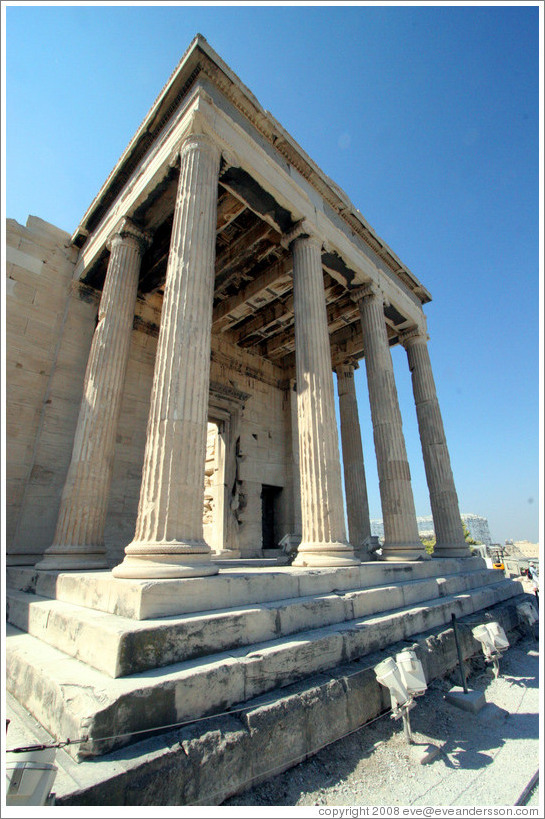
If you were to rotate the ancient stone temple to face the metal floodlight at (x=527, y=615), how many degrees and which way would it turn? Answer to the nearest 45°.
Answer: approximately 45° to its left

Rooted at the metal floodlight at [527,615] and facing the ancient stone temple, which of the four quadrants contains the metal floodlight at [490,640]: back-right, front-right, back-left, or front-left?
front-left

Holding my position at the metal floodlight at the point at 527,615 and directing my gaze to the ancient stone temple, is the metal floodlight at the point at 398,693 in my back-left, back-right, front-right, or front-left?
front-left
